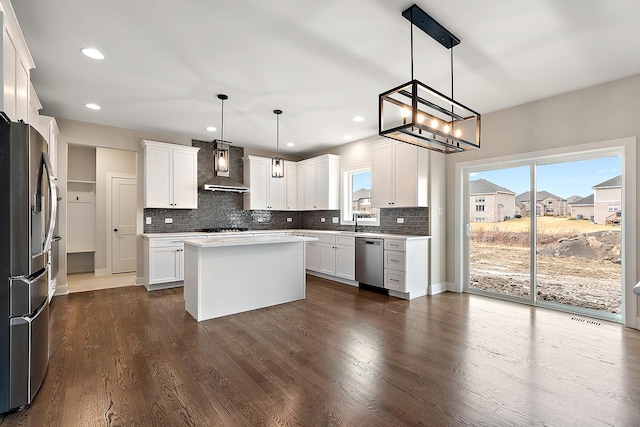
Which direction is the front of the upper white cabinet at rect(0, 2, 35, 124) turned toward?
to the viewer's right

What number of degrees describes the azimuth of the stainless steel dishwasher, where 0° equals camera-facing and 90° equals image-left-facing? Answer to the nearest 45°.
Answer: approximately 45°

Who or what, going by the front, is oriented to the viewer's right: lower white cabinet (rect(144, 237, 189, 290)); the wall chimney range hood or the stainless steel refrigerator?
the stainless steel refrigerator

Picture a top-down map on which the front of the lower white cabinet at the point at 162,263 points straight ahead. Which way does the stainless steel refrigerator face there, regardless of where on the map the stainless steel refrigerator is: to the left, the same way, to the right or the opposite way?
to the left
